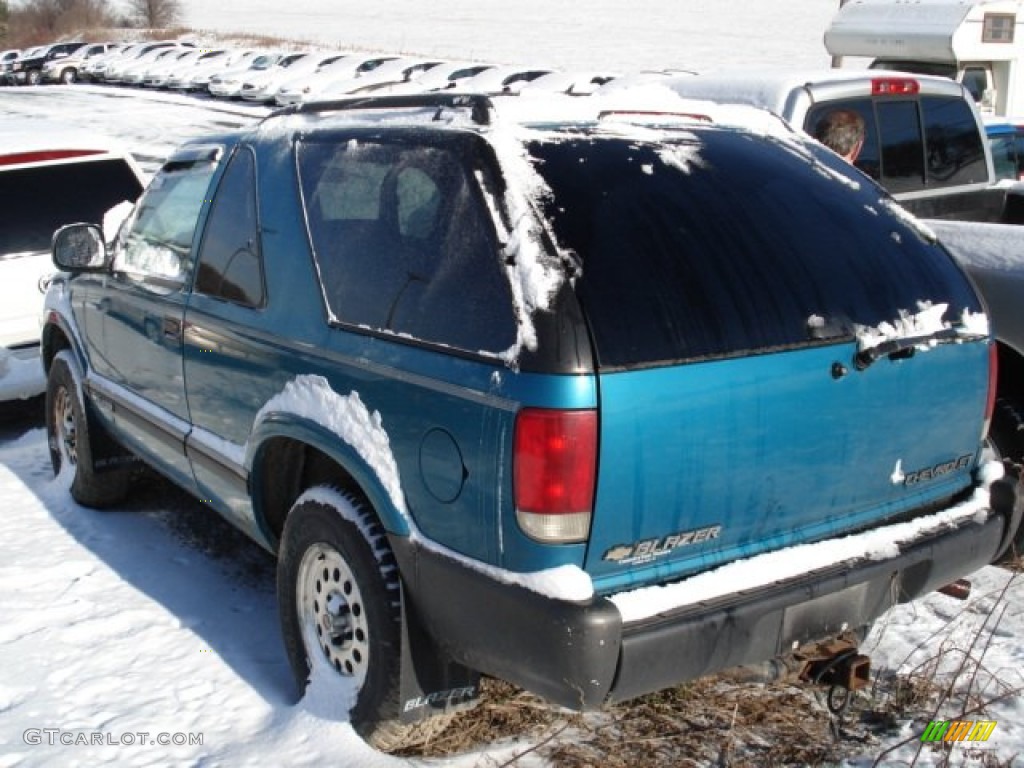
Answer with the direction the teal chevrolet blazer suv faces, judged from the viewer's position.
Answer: facing away from the viewer and to the left of the viewer

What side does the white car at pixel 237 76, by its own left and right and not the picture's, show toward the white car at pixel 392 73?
left

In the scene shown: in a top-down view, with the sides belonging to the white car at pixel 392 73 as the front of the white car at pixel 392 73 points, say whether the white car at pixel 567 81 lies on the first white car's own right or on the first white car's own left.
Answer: on the first white car's own left

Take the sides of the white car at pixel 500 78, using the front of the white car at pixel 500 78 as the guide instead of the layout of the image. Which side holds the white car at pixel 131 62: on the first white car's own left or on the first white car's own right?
on the first white car's own right

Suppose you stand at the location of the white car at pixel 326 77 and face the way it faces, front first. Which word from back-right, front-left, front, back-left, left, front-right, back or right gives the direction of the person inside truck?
front-left

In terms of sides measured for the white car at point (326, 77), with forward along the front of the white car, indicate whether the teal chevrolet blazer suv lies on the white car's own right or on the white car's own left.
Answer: on the white car's own left

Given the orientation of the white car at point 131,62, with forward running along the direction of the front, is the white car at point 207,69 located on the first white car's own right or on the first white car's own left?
on the first white car's own left

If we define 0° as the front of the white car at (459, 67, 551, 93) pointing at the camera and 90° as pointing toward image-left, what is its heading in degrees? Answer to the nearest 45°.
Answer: approximately 45°

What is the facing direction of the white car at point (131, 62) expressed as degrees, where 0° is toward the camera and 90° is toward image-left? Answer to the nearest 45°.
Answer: approximately 45°

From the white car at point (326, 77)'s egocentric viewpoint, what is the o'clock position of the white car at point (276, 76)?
the white car at point (276, 76) is roughly at 3 o'clock from the white car at point (326, 77).

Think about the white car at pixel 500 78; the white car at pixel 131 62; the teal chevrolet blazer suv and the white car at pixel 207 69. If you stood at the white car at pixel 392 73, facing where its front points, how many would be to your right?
2

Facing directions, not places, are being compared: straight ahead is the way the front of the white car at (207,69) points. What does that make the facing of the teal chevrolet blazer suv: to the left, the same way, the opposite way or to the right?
to the right

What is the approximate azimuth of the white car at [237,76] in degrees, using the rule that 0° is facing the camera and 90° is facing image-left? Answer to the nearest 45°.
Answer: approximately 45°

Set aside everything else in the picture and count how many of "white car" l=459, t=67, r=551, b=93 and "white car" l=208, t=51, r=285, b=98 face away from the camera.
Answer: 0

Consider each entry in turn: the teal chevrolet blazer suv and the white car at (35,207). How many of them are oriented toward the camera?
0

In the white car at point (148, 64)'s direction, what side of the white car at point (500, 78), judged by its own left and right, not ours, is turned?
right
